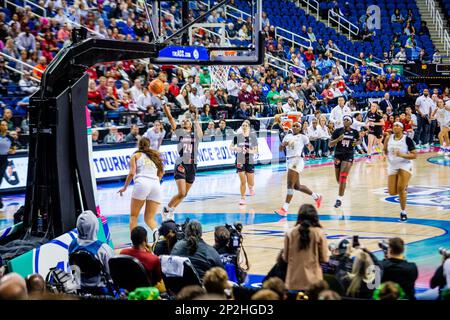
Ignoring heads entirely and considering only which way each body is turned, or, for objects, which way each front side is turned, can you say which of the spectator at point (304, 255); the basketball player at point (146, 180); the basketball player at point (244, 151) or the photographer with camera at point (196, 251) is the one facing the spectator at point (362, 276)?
the basketball player at point (244, 151)

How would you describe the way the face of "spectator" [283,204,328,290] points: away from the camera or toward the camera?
away from the camera

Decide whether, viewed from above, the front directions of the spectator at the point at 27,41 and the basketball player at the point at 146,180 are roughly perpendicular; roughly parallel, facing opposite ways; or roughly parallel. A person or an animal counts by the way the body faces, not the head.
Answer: roughly parallel, facing opposite ways

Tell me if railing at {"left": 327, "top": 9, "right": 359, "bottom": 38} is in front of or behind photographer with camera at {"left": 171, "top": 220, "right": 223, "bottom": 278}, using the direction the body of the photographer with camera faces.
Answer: in front

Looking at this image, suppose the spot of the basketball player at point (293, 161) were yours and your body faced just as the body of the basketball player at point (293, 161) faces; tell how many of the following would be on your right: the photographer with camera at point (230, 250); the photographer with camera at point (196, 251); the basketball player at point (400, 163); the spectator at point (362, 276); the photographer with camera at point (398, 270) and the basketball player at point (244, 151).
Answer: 1

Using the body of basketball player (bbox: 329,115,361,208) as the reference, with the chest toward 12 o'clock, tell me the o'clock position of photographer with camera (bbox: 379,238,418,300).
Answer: The photographer with camera is roughly at 12 o'clock from the basketball player.

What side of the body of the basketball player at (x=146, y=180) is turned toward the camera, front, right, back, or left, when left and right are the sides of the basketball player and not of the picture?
back

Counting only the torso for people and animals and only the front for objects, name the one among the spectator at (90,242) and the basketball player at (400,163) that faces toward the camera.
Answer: the basketball player

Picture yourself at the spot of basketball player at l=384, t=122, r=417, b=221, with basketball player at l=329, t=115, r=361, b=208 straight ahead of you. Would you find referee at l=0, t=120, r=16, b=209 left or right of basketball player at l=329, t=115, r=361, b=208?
left

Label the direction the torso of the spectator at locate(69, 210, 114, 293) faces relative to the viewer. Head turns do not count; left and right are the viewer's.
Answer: facing away from the viewer

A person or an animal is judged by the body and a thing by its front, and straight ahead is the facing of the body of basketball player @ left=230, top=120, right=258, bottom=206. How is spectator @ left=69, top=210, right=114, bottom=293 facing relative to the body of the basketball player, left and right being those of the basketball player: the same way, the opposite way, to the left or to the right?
the opposite way

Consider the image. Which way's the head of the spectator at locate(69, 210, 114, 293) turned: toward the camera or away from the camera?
away from the camera

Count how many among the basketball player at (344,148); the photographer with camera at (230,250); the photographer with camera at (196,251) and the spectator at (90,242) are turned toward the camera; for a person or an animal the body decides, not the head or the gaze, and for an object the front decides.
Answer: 1

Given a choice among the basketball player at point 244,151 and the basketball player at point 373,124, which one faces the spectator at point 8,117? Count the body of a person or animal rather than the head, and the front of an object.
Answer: the basketball player at point 373,124

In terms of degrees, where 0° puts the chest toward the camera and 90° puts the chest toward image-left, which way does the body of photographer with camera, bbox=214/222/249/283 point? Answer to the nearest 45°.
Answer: approximately 225°

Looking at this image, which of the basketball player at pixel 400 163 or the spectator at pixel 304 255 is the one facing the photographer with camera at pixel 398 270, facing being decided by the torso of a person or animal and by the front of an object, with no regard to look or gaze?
the basketball player

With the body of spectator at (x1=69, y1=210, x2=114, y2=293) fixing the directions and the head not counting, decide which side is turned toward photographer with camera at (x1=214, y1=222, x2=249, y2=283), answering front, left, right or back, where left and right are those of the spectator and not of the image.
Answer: right

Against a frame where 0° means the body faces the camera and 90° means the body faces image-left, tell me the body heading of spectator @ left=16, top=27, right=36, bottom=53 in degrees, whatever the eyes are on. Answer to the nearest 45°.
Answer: approximately 0°

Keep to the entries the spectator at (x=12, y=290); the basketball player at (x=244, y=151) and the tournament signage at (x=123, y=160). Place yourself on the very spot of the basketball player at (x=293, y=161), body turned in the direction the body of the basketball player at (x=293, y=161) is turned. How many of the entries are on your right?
2

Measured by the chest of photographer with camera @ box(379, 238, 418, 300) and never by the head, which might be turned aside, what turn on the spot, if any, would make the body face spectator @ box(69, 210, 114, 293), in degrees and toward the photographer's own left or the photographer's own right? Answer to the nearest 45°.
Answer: approximately 45° to the photographer's own left
